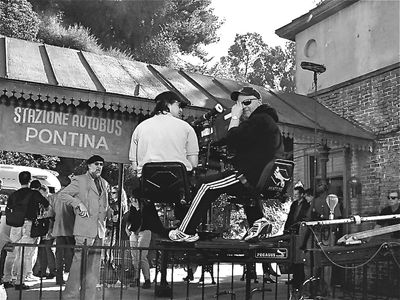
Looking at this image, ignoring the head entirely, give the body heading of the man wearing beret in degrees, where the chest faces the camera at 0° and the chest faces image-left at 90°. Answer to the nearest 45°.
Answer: approximately 315°

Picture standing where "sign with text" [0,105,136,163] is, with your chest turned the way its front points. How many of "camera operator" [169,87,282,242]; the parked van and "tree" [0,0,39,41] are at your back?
2

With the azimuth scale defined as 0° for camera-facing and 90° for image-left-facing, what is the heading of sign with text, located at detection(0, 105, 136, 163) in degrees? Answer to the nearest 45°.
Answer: approximately 0°

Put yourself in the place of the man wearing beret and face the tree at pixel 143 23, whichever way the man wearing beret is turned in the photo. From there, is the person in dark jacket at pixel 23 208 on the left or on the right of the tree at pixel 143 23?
left

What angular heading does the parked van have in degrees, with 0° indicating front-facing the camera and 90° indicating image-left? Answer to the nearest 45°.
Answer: approximately 270°

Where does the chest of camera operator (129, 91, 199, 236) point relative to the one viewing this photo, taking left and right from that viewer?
facing away from the viewer

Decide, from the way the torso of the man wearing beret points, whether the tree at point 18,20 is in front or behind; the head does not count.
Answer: behind

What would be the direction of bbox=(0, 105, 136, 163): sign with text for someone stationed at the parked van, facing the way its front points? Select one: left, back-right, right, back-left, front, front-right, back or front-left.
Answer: right

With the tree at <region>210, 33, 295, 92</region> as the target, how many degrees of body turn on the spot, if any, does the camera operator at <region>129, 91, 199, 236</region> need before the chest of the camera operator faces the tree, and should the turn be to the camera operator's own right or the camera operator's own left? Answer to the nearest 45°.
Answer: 0° — they already face it

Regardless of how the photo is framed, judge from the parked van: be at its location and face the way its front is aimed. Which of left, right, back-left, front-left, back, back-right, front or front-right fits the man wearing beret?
right
